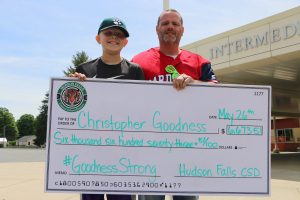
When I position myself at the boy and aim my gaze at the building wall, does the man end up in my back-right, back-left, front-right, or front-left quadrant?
front-right

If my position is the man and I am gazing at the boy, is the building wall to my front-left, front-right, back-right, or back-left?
back-right

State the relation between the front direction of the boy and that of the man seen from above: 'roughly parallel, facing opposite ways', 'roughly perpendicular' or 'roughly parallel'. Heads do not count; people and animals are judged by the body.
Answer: roughly parallel

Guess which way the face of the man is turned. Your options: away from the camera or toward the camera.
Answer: toward the camera

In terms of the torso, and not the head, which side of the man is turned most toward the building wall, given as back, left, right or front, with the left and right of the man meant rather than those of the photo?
back

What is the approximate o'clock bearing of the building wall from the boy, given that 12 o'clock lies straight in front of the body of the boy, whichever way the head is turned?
The building wall is roughly at 7 o'clock from the boy.

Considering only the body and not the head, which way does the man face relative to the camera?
toward the camera

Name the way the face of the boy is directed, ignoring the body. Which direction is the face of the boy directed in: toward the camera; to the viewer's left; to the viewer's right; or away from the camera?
toward the camera

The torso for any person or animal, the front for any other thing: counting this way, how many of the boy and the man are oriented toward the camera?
2
